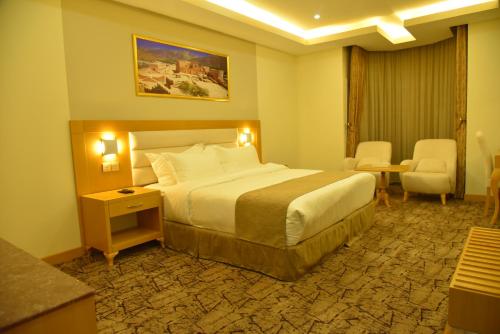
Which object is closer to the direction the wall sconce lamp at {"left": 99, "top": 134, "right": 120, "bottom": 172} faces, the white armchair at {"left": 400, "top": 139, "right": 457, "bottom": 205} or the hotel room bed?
the hotel room bed

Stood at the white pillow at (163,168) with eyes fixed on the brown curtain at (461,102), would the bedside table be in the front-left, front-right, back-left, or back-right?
back-right

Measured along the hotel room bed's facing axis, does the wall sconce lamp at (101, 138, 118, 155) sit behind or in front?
behind

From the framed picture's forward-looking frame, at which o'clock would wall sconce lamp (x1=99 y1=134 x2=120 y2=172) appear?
The wall sconce lamp is roughly at 3 o'clock from the framed picture.

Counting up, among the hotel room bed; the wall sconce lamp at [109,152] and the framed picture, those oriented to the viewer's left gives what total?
0

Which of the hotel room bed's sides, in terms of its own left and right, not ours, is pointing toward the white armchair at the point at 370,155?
left

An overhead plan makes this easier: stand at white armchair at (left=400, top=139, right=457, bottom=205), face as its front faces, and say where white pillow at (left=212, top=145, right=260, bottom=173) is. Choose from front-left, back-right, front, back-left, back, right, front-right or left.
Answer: front

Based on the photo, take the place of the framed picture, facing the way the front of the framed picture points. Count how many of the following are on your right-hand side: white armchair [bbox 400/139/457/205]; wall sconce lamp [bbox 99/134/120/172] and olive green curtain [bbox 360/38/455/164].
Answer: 1

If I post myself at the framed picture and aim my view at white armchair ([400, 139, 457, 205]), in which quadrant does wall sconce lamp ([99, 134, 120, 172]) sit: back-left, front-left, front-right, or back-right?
back-right

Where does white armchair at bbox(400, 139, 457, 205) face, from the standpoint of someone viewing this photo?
facing the viewer and to the left of the viewer

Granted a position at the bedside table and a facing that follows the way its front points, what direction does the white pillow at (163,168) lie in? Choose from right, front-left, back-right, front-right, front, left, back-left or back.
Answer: left

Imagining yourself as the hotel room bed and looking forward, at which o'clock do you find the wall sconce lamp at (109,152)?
The wall sconce lamp is roughly at 5 o'clock from the hotel room bed.
